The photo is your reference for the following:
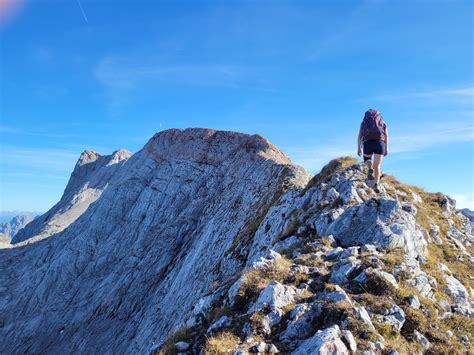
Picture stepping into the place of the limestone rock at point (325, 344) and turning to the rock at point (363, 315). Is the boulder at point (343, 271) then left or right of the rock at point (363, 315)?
left

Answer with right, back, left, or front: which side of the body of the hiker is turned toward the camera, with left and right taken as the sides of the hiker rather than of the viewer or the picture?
back
